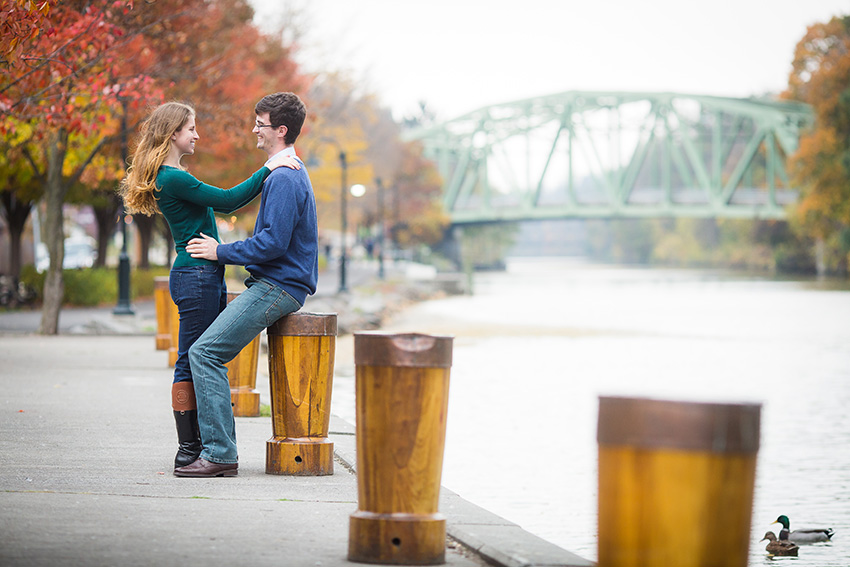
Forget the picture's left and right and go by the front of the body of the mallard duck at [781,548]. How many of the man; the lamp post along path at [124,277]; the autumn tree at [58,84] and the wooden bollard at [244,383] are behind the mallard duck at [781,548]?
0

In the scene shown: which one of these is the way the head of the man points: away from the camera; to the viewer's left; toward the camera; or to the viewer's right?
to the viewer's left

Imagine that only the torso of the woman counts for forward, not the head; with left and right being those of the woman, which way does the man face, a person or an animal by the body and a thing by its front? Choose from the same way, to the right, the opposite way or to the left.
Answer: the opposite way

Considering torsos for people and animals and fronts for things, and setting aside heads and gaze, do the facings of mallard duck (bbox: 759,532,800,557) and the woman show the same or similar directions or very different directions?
very different directions

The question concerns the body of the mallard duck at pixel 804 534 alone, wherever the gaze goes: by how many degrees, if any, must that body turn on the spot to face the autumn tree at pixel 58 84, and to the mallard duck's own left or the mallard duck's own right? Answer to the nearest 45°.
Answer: approximately 45° to the mallard duck's own right

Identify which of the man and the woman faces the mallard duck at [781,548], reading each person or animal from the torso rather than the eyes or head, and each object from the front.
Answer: the woman

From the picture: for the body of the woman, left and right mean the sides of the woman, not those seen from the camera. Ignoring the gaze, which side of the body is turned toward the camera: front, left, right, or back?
right

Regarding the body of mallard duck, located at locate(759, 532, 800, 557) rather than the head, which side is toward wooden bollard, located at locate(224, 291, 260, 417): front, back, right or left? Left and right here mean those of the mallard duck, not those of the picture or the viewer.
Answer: front

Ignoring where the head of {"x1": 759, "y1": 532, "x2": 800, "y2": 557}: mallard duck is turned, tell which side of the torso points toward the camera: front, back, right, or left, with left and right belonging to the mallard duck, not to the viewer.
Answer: left

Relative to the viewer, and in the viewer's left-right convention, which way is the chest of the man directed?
facing to the left of the viewer

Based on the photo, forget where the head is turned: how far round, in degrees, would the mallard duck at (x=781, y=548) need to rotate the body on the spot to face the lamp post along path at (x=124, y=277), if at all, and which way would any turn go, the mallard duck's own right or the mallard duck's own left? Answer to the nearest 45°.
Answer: approximately 45° to the mallard duck's own right

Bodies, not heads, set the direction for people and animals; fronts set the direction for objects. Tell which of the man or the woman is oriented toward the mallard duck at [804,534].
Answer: the woman

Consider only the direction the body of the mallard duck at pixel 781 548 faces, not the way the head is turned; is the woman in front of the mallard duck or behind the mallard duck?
in front

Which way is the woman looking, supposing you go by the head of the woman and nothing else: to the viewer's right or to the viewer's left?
to the viewer's right

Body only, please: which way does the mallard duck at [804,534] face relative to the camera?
to the viewer's left
